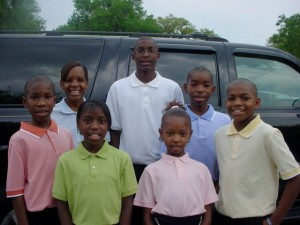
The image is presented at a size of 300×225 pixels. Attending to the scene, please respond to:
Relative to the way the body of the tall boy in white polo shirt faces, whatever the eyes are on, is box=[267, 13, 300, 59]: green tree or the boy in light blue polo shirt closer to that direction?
the boy in light blue polo shirt

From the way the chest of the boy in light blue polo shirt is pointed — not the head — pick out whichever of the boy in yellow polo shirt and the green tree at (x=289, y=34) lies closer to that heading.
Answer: the boy in yellow polo shirt

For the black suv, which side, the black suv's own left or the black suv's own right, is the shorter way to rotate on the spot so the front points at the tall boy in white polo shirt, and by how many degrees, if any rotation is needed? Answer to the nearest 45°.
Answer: approximately 90° to the black suv's own right

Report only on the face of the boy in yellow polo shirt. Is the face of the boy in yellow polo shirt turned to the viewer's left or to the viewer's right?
to the viewer's left

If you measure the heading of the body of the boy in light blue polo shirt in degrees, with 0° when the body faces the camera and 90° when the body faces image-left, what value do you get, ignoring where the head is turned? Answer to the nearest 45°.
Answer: approximately 0°

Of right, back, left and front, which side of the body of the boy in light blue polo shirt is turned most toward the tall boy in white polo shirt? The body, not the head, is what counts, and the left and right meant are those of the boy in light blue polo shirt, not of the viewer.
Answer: right

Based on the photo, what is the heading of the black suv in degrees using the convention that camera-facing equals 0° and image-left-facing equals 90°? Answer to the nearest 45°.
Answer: approximately 270°

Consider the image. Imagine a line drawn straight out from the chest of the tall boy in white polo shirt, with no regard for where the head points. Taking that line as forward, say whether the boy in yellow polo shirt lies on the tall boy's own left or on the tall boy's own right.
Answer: on the tall boy's own left

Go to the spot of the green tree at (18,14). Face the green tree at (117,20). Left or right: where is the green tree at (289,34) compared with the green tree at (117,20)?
right

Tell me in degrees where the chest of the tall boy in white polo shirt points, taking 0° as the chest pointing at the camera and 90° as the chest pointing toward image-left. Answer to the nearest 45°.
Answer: approximately 0°
